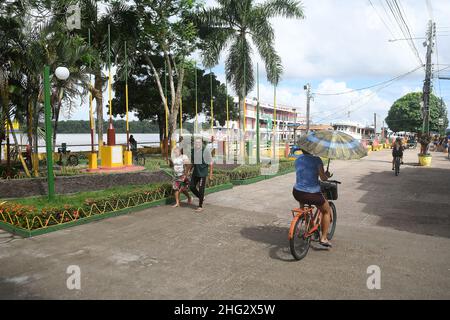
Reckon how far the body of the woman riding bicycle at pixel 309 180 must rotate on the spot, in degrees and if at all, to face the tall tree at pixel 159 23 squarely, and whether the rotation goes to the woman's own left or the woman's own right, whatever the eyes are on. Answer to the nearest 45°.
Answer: approximately 90° to the woman's own left

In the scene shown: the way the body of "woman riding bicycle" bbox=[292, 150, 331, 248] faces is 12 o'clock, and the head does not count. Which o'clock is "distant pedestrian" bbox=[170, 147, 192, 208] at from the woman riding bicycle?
The distant pedestrian is roughly at 9 o'clock from the woman riding bicycle.

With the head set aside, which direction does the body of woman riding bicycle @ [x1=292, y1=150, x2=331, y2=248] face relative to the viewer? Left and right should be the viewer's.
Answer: facing away from the viewer and to the right of the viewer

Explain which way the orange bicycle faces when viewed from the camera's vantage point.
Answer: facing away from the viewer and to the right of the viewer

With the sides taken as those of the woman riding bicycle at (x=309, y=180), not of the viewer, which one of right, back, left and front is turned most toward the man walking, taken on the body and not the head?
left

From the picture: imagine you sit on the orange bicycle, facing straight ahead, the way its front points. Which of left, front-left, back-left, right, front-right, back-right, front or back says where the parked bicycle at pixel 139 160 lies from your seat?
left

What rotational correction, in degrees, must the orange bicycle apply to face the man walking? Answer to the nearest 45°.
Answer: approximately 90° to its left
